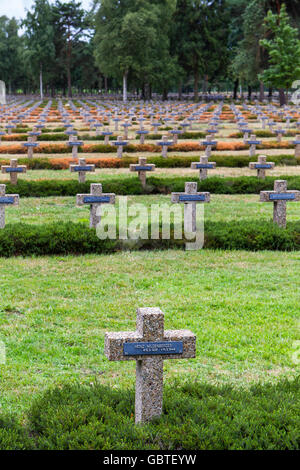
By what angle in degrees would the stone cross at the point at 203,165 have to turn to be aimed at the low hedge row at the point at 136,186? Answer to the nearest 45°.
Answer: approximately 90° to its right

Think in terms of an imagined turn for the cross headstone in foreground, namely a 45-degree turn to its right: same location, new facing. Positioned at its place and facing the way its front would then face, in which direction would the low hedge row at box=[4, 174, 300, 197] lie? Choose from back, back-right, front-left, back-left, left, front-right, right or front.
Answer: back-right

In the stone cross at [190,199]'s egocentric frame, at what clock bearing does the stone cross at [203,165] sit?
the stone cross at [203,165] is roughly at 6 o'clock from the stone cross at [190,199].

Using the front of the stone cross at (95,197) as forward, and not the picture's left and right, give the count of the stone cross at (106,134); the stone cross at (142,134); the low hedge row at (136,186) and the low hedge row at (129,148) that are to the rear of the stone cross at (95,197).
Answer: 4

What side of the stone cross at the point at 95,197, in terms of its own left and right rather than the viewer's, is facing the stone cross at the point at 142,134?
back

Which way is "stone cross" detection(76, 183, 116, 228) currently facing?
toward the camera

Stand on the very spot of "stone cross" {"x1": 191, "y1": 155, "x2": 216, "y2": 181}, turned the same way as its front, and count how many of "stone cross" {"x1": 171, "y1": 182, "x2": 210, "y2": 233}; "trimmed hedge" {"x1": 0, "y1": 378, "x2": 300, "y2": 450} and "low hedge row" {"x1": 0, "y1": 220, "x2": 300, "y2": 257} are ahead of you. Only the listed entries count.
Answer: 3

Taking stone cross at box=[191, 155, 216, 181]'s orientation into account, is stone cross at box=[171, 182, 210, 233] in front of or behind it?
in front

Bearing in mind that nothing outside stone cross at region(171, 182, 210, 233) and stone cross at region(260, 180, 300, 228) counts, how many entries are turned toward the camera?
2

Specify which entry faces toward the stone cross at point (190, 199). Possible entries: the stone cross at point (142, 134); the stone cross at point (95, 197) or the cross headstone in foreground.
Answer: the stone cross at point (142, 134)

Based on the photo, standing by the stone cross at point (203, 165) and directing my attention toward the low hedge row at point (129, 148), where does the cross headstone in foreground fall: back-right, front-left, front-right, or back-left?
back-left

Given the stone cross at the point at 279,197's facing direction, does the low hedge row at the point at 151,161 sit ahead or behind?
behind

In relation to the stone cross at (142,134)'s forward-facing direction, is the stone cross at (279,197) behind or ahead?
ahead

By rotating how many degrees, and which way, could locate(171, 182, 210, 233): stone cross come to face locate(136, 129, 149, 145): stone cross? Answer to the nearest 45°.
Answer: approximately 180°

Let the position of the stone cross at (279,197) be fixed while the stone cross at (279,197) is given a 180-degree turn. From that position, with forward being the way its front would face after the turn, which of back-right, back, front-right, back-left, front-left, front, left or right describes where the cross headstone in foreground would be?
back

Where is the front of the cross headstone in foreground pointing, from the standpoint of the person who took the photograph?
facing the viewer

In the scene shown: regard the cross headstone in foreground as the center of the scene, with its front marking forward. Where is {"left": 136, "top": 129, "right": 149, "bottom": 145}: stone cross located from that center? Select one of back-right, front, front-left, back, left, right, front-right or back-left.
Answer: back

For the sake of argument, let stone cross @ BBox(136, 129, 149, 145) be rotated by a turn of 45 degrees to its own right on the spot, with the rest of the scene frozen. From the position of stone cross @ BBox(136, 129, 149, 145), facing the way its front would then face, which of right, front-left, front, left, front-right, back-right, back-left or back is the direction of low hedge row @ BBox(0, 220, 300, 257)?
front-left

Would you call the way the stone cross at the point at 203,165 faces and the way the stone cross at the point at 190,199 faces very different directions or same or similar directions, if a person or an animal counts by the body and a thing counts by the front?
same or similar directions

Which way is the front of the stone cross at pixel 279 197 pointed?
toward the camera
